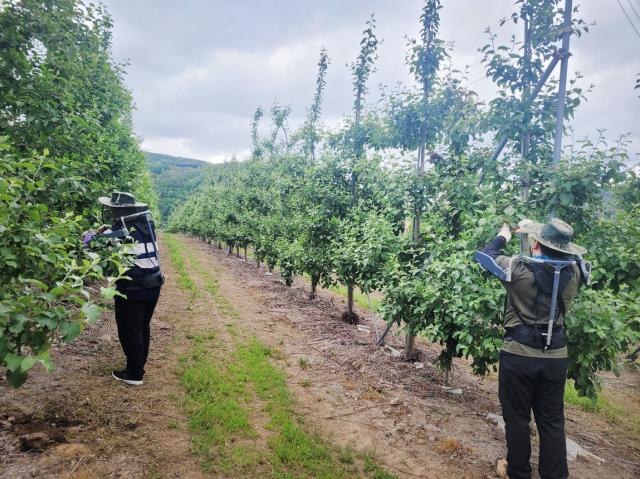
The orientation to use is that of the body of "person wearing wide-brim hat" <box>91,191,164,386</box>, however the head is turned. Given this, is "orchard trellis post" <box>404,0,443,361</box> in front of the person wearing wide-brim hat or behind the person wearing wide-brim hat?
behind

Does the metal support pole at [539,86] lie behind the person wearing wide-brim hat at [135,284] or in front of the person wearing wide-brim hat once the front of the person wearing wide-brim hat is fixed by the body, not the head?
behind

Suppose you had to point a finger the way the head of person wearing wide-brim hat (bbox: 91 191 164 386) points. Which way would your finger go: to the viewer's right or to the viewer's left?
to the viewer's left

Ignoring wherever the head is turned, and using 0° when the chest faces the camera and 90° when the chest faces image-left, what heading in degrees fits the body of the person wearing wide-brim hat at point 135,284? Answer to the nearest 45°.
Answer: approximately 90°

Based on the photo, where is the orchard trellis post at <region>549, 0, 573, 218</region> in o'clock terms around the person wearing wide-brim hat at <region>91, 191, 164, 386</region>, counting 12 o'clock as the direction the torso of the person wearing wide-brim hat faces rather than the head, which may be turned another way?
The orchard trellis post is roughly at 7 o'clock from the person wearing wide-brim hat.

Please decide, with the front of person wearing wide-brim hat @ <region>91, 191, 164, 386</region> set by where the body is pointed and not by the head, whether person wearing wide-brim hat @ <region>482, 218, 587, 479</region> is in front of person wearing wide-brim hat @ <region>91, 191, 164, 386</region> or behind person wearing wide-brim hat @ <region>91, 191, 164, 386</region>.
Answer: behind
